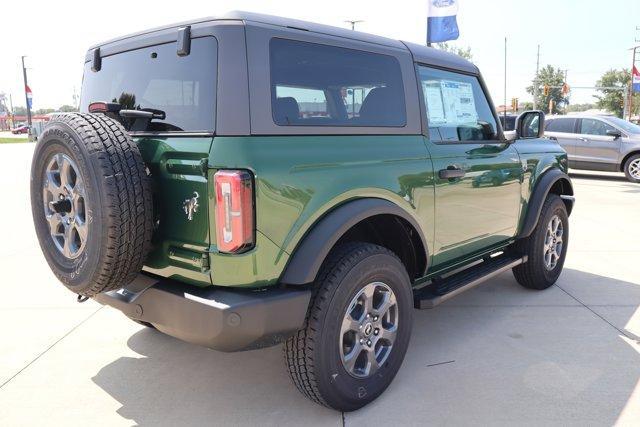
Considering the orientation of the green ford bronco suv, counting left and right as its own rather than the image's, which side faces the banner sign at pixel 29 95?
left

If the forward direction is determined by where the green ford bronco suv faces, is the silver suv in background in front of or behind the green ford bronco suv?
in front

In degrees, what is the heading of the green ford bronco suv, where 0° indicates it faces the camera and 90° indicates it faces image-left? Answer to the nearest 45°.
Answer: approximately 225°

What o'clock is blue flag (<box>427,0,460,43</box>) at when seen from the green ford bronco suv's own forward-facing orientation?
The blue flag is roughly at 11 o'clock from the green ford bronco suv.

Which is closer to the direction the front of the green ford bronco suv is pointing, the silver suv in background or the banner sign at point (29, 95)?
the silver suv in background

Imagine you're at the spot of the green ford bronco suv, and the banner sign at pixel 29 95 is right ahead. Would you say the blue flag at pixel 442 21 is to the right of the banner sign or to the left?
right
